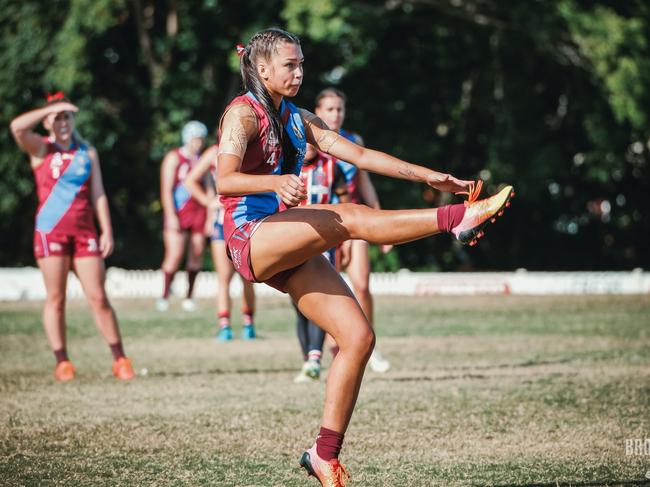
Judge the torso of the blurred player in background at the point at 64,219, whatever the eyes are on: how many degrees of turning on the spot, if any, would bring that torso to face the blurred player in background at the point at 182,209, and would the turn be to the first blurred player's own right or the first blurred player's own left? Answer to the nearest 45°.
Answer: approximately 180°

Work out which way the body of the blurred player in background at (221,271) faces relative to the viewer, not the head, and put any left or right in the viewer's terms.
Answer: facing the viewer

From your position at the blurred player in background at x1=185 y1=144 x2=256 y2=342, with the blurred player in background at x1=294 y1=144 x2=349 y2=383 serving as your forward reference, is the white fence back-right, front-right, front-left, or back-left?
back-left

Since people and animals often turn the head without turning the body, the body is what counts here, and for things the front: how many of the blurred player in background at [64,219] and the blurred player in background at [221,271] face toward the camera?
2

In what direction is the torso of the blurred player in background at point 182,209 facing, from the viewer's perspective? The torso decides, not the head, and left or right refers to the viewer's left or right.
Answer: facing the viewer and to the right of the viewer

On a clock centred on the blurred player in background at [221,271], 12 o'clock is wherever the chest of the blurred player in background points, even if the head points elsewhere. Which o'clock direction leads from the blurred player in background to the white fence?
The white fence is roughly at 7 o'clock from the blurred player in background.

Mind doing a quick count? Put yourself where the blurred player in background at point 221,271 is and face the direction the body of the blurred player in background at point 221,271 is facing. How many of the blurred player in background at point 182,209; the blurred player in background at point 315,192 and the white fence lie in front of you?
1

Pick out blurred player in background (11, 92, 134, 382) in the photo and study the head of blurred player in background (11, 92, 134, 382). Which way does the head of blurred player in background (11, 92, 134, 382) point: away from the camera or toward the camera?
toward the camera

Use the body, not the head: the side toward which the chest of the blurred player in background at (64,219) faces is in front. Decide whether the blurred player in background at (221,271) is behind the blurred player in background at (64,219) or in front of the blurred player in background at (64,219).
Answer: behind

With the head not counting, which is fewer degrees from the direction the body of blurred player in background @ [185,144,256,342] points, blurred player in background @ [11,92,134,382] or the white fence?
the blurred player in background

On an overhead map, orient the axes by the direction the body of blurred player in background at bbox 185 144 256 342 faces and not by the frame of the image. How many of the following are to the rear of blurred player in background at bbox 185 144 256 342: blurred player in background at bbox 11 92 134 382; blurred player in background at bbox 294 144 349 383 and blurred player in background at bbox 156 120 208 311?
1

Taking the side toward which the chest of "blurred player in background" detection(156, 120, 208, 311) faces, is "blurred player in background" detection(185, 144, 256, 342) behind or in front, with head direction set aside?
in front

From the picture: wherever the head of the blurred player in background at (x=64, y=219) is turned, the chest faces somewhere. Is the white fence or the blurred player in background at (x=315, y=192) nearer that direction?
the blurred player in background
